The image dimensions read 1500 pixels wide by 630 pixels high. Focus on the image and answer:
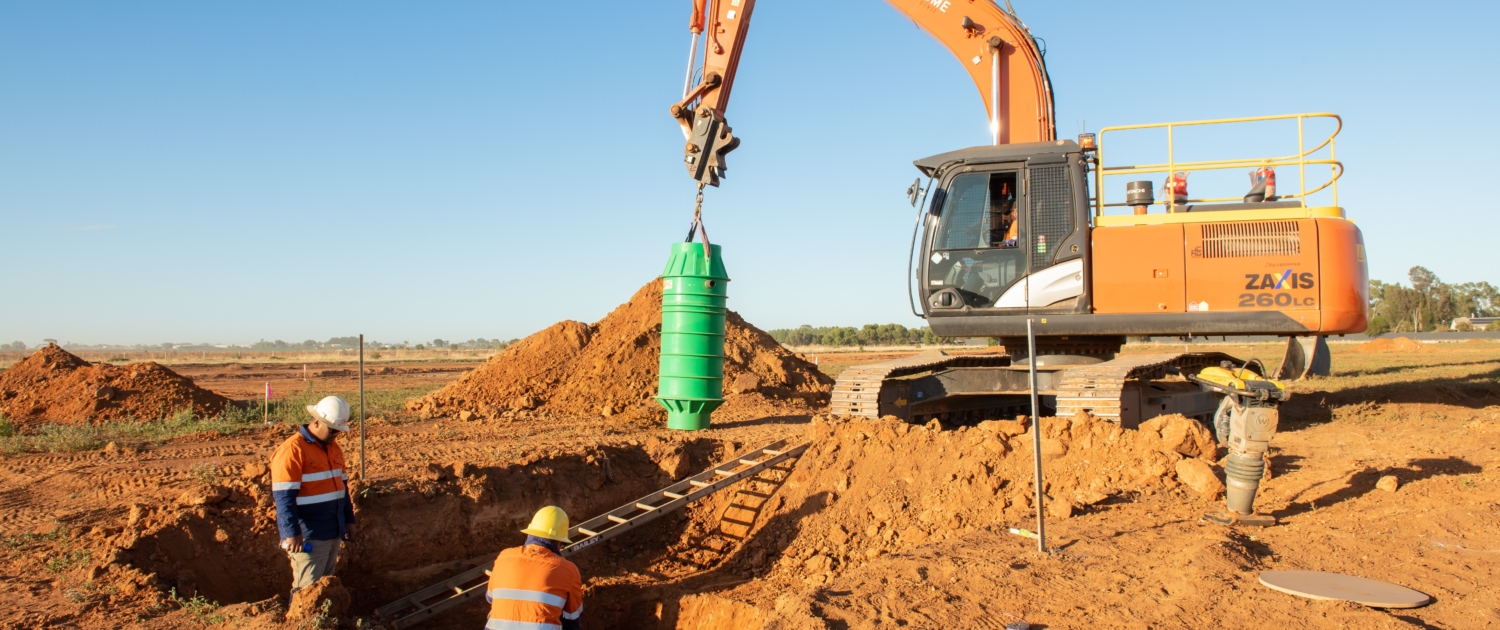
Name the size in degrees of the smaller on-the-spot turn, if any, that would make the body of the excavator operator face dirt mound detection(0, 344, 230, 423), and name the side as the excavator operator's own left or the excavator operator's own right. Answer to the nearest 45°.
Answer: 0° — they already face it

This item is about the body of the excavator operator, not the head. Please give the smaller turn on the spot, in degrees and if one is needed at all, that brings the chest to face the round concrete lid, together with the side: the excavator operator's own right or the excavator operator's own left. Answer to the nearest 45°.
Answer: approximately 135° to the excavator operator's own left

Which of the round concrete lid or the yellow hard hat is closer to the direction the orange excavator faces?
the yellow hard hat

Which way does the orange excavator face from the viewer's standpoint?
to the viewer's left

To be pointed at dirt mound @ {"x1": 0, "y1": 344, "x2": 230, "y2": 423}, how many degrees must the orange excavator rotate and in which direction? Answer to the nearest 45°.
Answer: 0° — it already faces it

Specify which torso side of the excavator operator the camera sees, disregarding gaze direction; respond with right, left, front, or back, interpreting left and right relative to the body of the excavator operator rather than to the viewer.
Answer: left

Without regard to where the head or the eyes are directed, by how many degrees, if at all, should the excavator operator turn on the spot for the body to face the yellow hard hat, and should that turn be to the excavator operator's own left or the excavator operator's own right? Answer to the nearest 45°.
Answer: approximately 45° to the excavator operator's own left
